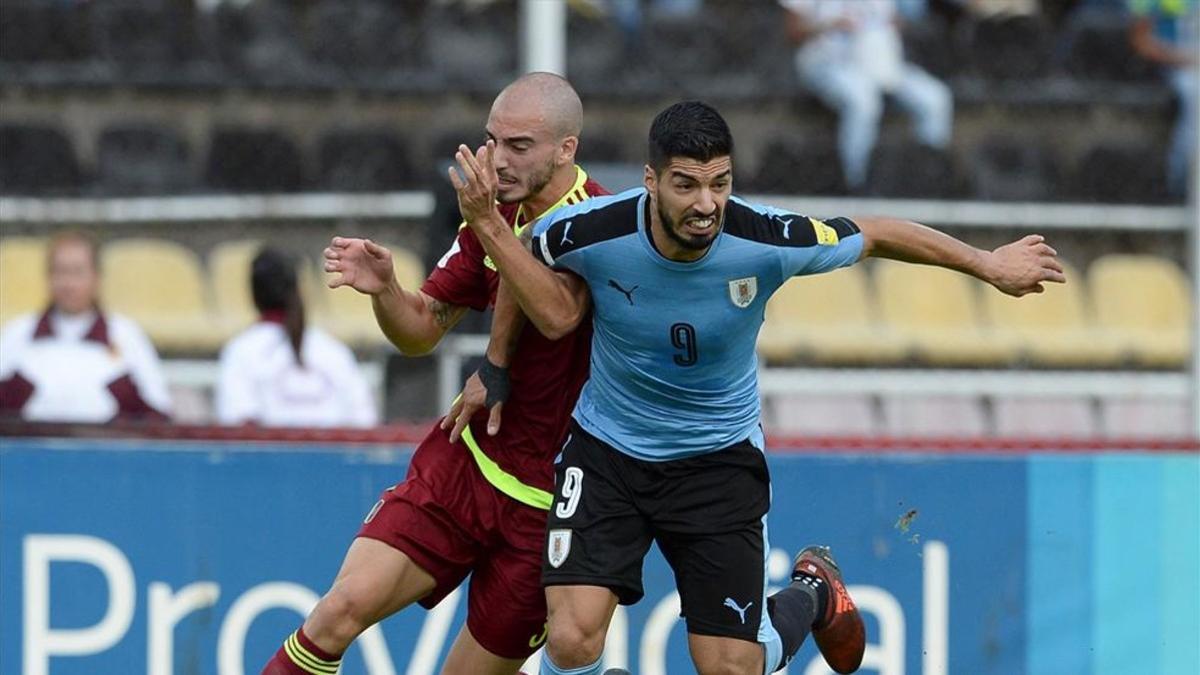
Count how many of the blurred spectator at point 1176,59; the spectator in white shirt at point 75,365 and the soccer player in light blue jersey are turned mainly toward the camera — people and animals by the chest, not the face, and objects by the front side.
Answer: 3

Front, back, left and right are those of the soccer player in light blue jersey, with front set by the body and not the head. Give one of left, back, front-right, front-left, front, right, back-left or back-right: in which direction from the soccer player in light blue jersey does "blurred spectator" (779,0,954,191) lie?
back

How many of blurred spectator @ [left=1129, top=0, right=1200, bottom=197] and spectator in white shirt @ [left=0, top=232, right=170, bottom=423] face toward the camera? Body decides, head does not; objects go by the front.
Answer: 2

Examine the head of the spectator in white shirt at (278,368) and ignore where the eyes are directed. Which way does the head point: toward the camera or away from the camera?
away from the camera

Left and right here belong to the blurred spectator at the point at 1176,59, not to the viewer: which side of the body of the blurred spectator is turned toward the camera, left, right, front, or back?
front

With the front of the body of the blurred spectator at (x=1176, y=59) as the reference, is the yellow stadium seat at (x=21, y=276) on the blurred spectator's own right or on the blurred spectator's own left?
on the blurred spectator's own right

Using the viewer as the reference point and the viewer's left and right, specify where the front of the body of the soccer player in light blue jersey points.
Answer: facing the viewer

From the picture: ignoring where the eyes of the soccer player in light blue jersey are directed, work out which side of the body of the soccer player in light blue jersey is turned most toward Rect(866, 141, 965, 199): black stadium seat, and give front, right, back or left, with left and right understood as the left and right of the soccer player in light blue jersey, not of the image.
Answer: back

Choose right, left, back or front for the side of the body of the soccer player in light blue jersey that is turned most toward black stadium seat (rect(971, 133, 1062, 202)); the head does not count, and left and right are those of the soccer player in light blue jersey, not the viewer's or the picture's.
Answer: back
